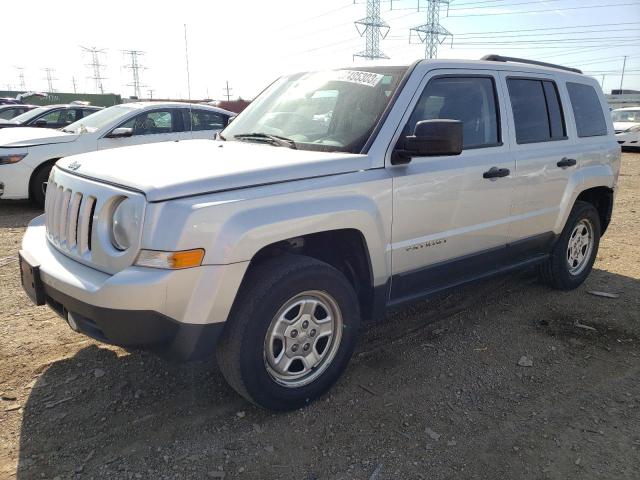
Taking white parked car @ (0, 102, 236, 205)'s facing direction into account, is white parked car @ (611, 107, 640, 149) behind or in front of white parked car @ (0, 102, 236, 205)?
behind

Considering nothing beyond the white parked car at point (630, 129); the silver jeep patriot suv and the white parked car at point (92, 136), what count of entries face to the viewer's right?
0

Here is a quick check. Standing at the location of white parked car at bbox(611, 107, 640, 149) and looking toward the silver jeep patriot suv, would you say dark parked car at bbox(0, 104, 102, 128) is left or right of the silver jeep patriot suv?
right

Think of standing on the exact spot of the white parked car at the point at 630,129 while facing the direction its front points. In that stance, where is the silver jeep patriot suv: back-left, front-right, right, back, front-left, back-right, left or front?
front-left

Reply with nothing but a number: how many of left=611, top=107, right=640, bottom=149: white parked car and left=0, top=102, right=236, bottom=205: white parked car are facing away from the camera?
0

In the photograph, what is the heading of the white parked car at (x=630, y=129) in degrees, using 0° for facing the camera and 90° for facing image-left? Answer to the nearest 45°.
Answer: approximately 45°

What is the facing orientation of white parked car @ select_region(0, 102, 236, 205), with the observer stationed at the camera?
facing the viewer and to the left of the viewer

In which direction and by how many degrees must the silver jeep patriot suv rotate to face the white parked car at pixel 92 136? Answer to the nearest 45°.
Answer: approximately 90° to its right

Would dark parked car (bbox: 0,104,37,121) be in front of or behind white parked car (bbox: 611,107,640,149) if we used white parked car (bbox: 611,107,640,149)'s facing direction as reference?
in front

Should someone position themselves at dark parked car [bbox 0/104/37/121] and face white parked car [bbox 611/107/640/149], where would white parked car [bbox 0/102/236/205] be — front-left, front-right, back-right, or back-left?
front-right

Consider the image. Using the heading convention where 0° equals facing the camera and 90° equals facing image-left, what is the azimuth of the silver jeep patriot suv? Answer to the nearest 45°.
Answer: approximately 45°
